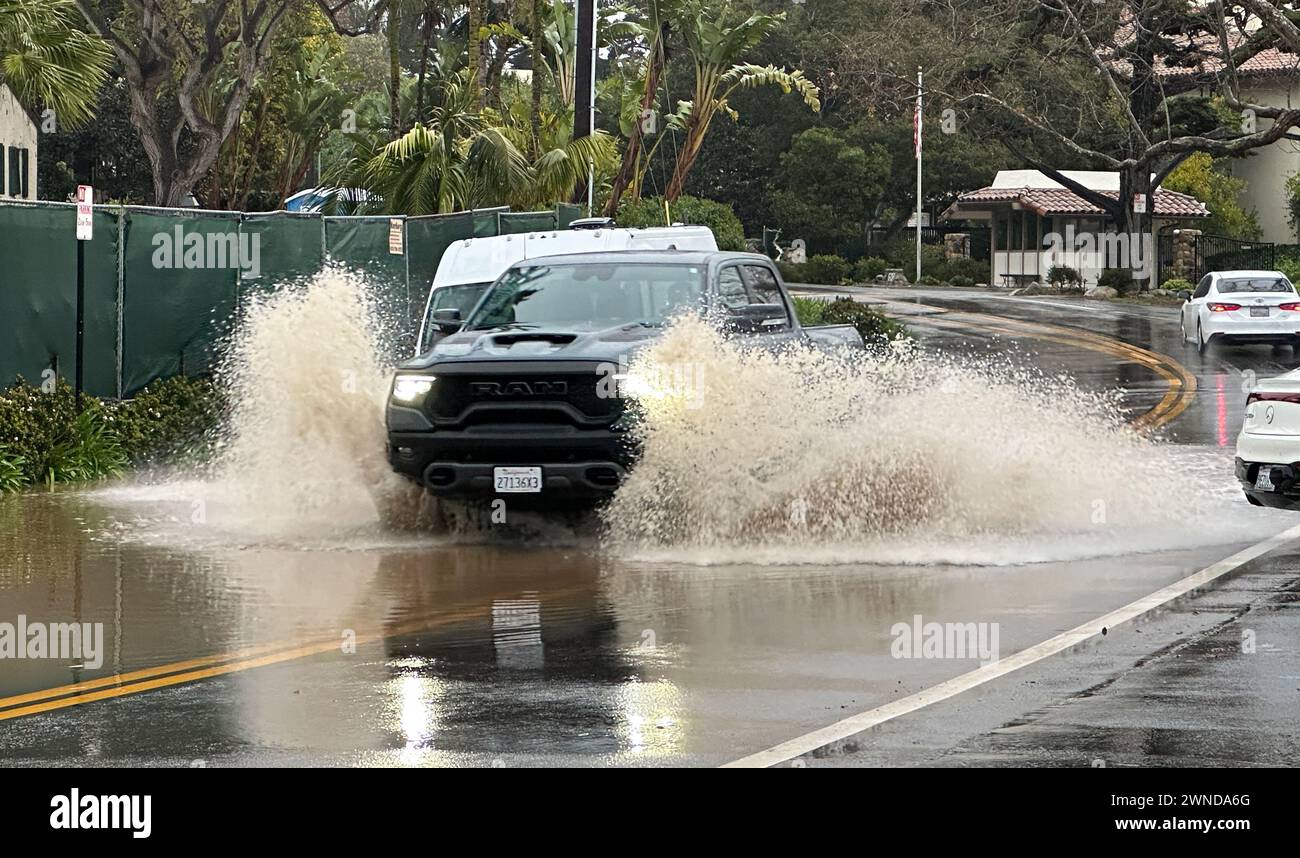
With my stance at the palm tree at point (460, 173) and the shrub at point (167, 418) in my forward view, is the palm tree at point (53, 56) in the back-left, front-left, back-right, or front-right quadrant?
front-right

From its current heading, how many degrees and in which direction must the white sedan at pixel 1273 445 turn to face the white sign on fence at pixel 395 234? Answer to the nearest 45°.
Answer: approximately 90° to its left

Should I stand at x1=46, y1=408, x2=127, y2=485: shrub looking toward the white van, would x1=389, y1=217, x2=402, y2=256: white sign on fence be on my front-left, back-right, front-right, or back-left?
front-left

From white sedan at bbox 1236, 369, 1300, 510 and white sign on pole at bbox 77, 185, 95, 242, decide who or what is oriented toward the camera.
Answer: the white sign on pole

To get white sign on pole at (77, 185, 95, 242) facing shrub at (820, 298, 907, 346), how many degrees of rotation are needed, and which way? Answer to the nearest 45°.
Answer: approximately 135° to its left

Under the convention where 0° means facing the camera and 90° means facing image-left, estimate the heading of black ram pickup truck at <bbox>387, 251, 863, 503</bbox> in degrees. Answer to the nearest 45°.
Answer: approximately 45°

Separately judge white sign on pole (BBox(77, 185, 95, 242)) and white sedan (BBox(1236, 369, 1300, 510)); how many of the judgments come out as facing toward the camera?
1

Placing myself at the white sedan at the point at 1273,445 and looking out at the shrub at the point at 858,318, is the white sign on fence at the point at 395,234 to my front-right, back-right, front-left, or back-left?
front-left

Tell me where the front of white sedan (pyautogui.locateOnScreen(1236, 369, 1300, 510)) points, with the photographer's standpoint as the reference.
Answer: facing away from the viewer and to the right of the viewer

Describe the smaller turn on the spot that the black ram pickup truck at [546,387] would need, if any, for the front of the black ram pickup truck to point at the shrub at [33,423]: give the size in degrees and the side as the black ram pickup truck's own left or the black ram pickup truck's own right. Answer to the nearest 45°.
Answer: approximately 90° to the black ram pickup truck's own right

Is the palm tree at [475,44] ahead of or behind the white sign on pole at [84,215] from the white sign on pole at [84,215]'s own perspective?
behind

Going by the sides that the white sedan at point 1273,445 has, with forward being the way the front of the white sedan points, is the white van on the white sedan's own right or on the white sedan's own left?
on the white sedan's own left

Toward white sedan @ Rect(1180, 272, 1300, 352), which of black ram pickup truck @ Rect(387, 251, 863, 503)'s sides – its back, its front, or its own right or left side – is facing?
back

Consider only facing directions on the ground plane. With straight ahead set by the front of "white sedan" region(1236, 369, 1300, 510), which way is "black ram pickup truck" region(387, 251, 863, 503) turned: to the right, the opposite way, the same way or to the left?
the opposite way

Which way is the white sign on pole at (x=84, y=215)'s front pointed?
toward the camera
